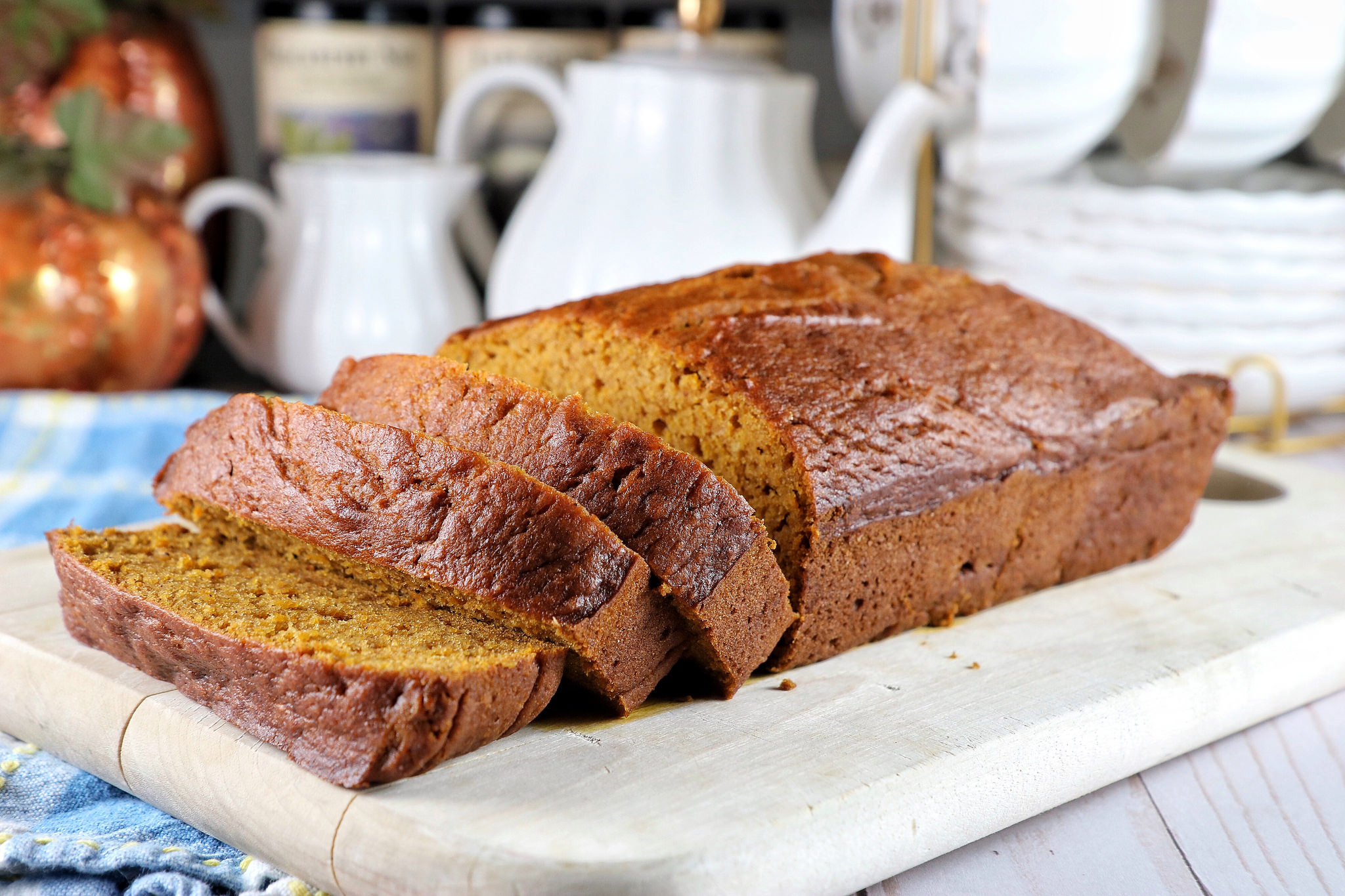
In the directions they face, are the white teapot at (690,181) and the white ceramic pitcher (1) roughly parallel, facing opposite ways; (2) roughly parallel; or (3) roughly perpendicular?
roughly parallel

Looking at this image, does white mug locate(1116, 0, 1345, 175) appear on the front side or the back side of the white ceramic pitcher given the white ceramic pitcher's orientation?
on the front side

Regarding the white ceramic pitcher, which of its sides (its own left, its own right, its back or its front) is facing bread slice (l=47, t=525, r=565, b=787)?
right

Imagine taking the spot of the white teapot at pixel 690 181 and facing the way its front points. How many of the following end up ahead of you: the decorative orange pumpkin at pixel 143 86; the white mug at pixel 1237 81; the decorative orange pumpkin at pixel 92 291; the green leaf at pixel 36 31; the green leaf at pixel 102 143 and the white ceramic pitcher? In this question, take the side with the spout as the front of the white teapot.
1

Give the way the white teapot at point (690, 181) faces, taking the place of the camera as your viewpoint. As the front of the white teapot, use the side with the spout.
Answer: facing to the right of the viewer

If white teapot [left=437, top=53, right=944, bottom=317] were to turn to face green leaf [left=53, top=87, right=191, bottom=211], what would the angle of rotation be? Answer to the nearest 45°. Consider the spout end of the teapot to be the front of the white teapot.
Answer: approximately 180°

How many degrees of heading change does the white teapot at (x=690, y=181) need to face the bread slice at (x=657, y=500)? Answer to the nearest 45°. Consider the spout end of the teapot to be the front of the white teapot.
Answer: approximately 90° to its right

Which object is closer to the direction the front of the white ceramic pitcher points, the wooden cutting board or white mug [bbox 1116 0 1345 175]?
the white mug

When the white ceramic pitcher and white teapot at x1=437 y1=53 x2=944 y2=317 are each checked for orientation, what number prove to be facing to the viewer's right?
2

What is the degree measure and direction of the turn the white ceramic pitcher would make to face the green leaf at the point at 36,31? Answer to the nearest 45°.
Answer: approximately 180°

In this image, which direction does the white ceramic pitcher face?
to the viewer's right

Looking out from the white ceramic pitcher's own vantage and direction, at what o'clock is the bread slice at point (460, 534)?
The bread slice is roughly at 3 o'clock from the white ceramic pitcher.
